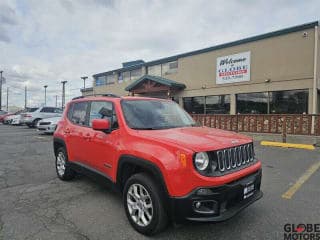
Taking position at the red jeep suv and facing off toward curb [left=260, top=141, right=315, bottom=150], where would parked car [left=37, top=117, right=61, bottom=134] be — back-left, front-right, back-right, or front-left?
front-left

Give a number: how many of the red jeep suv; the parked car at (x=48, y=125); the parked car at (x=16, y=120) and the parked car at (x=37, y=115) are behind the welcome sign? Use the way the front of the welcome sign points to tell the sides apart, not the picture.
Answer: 0

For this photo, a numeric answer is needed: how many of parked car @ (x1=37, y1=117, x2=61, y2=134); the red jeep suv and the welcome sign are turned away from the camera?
0

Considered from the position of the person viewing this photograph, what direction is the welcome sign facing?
facing the viewer and to the left of the viewer

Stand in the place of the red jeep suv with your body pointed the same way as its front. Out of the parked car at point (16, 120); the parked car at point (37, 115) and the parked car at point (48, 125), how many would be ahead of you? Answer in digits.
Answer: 0

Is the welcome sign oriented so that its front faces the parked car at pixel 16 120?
no

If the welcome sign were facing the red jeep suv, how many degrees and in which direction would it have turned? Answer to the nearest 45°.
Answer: approximately 45° to its left

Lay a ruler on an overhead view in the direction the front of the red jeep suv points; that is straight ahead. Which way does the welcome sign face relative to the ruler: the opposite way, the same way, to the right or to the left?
to the right

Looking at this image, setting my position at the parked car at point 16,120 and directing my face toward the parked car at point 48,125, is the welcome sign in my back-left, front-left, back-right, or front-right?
front-left

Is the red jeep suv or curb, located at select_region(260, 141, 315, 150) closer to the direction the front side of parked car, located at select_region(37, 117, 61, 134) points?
the red jeep suv

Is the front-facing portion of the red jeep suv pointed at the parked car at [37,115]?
no

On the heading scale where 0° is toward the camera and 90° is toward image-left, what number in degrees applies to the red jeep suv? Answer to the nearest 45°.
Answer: approximately 315°

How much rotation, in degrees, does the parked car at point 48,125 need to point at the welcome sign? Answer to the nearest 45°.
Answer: approximately 135° to its left

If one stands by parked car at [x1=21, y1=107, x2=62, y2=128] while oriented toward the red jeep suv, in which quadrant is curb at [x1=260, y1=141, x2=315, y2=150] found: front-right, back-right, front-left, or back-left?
front-left

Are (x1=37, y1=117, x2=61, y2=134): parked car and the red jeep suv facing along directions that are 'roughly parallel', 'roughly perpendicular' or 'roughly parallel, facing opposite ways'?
roughly perpendicular

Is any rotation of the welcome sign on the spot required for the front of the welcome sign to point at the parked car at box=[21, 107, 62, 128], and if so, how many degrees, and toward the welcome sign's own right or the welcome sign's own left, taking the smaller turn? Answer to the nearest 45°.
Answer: approximately 45° to the welcome sign's own right

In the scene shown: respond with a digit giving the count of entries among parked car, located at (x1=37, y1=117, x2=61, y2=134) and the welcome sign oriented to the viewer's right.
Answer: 0

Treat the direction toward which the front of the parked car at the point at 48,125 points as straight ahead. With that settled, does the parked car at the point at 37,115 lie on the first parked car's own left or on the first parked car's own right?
on the first parked car's own right
